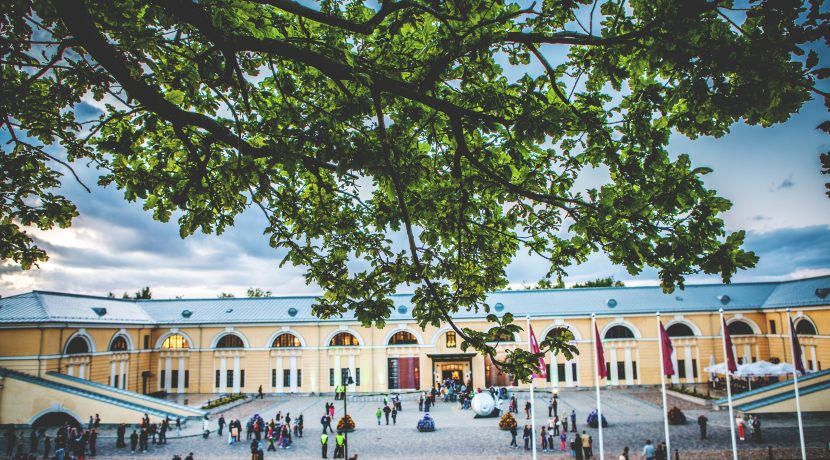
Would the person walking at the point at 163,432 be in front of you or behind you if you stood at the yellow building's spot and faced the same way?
in front

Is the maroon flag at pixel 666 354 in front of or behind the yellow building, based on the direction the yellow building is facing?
in front

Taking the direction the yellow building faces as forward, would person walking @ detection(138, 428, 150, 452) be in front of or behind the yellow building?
in front

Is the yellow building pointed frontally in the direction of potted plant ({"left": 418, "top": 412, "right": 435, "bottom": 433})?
yes

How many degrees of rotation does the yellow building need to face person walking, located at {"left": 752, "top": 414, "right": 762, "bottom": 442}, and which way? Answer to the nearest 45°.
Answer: approximately 45° to its left

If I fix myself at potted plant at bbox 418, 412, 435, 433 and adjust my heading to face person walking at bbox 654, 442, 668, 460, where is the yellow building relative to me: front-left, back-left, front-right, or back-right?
back-left

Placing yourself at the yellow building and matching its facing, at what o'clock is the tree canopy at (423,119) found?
The tree canopy is roughly at 12 o'clock from the yellow building.

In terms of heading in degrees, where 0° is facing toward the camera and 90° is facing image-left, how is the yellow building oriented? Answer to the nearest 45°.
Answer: approximately 0°

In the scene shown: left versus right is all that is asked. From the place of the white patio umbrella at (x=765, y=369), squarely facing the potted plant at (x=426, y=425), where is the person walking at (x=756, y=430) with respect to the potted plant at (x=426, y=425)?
left
